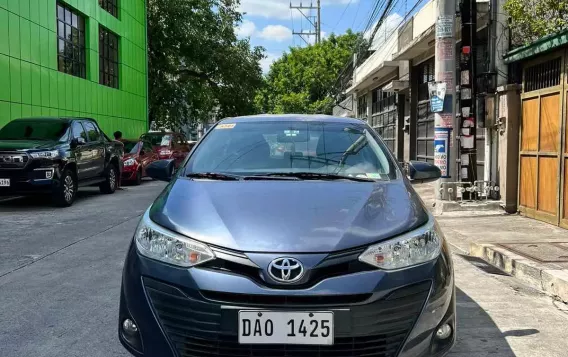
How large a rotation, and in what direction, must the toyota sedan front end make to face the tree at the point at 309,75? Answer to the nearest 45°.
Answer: approximately 180°

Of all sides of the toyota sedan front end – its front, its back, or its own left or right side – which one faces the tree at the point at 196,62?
back

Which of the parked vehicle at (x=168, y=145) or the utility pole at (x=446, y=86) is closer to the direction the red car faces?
the utility pole

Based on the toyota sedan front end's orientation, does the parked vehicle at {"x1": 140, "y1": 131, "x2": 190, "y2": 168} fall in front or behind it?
behind

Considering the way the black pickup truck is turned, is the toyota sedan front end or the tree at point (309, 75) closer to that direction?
the toyota sedan front end

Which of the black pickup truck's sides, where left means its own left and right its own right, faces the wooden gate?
left

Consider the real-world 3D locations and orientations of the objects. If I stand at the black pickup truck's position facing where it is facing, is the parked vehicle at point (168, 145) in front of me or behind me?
behind
